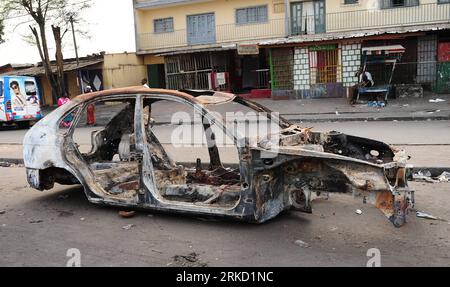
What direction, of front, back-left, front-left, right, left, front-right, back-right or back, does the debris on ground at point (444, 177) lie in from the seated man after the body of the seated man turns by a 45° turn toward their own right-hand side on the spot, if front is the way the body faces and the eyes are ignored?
back-left

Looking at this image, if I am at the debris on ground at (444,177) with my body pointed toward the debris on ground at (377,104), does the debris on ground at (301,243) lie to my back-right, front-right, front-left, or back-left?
back-left

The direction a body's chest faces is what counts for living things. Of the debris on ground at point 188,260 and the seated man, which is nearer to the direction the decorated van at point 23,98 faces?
the seated man
